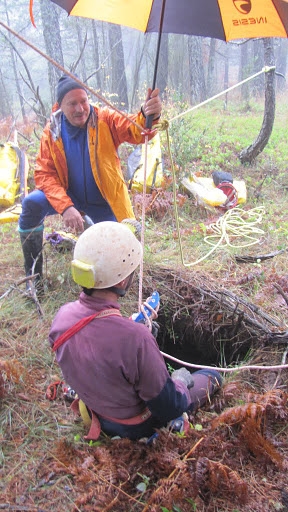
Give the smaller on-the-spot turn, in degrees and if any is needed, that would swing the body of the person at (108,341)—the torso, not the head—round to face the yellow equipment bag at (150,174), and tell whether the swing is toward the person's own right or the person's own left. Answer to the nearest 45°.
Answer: approximately 45° to the person's own left

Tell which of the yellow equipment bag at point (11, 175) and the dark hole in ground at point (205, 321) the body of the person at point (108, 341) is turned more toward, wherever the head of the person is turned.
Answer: the dark hole in ground

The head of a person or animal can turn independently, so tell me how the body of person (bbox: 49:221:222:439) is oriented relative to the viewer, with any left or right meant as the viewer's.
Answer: facing away from the viewer and to the right of the viewer

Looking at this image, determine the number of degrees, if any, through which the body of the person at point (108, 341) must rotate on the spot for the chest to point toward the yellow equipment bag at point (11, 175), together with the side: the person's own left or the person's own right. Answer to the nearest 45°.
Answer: approximately 45° to the person's own left

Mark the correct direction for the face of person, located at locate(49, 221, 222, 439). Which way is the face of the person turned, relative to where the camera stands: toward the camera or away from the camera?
away from the camera
